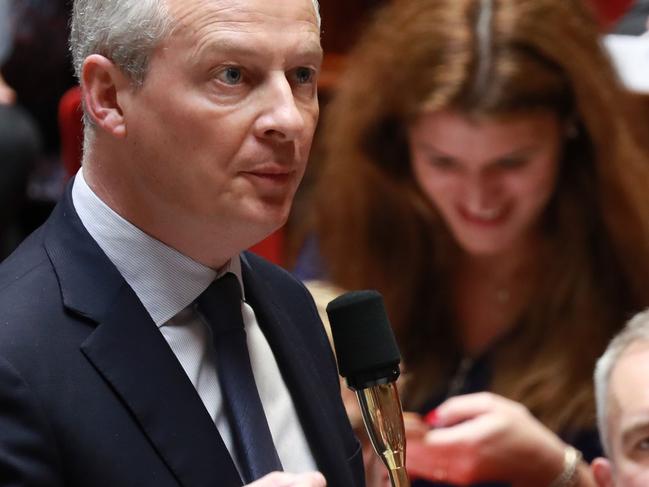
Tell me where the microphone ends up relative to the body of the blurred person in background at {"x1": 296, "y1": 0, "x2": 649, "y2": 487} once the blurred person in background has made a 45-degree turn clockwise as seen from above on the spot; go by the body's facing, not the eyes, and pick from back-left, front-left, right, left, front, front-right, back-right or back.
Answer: front-left

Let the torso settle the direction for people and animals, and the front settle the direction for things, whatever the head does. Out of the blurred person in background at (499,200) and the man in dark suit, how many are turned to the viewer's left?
0

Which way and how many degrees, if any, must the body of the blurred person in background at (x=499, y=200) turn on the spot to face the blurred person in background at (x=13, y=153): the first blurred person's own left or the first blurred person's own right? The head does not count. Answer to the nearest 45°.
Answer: approximately 90° to the first blurred person's own right

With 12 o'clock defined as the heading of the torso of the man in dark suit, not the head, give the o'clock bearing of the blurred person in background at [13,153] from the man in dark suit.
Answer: The blurred person in background is roughly at 7 o'clock from the man in dark suit.

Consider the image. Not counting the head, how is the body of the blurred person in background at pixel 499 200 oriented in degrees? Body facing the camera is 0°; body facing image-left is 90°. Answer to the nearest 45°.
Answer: approximately 0°

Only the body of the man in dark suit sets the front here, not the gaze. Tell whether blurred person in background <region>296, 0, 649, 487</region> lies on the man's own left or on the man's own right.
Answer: on the man's own left

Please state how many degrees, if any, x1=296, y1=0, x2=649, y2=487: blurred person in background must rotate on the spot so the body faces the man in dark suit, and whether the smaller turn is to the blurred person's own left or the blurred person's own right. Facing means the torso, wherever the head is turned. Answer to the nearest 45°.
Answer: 0° — they already face them

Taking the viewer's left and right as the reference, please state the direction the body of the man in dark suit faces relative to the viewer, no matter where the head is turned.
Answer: facing the viewer and to the right of the viewer
